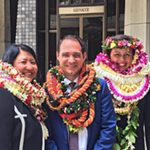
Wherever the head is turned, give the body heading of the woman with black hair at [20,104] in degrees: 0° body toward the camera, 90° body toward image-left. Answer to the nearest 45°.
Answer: approximately 315°

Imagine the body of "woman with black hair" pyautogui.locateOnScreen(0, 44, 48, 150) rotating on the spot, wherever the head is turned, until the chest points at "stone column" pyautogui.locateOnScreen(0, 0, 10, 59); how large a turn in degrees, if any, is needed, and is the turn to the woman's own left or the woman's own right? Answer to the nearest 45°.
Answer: approximately 135° to the woman's own left

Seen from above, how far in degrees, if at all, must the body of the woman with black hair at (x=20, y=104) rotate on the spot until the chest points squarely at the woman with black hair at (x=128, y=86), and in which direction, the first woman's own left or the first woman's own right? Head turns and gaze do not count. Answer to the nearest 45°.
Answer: approximately 90° to the first woman's own left

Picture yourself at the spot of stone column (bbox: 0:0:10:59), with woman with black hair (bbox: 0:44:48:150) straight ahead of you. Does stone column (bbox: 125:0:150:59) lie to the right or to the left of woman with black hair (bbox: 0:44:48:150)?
left

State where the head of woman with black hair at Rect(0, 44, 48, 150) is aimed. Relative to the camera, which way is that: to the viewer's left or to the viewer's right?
to the viewer's right

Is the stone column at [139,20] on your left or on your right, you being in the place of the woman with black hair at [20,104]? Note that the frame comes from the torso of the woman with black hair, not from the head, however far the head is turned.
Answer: on your left
